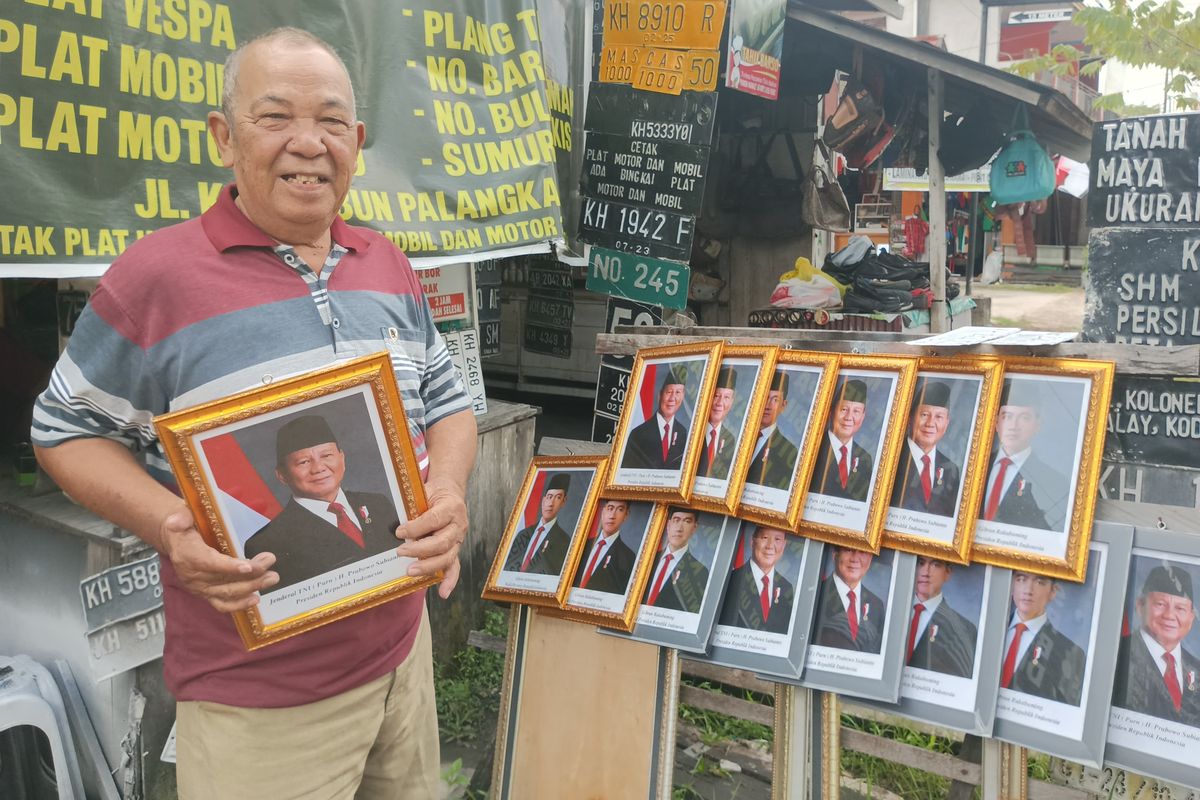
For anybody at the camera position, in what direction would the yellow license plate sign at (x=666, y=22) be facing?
facing the viewer

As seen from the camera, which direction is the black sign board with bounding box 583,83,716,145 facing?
toward the camera

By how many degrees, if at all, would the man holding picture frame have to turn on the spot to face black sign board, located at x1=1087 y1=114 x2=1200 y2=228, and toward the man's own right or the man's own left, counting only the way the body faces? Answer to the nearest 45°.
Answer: approximately 45° to the man's own left

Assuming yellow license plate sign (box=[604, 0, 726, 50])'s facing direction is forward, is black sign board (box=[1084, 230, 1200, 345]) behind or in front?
in front

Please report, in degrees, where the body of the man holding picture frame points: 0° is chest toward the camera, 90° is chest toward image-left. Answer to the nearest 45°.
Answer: approximately 315°

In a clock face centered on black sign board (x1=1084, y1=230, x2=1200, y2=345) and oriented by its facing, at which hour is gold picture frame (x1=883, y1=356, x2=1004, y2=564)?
The gold picture frame is roughly at 1 o'clock from the black sign board.

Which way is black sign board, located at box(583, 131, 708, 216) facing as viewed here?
toward the camera

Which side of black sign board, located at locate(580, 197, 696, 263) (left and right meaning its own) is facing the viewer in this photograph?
front

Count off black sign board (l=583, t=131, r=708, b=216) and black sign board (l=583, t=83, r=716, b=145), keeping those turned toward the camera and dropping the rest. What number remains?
2

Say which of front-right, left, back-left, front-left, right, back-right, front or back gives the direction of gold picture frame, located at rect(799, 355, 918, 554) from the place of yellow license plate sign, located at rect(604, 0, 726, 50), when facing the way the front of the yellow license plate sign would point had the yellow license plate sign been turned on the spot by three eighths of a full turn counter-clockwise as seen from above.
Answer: back-right
